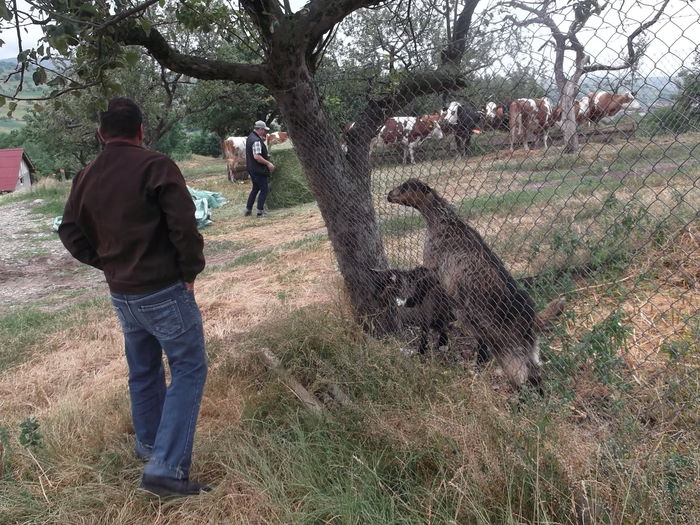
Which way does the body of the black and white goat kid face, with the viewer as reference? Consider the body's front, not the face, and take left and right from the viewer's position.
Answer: facing to the left of the viewer

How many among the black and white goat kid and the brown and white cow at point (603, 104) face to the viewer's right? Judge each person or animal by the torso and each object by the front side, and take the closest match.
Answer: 1

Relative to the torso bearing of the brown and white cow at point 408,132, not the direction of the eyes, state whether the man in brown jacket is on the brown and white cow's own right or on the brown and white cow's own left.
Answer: on the brown and white cow's own right

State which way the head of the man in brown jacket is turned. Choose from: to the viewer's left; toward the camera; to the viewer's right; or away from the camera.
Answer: away from the camera

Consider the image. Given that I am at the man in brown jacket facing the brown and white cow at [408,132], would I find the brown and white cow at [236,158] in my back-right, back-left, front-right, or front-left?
front-left

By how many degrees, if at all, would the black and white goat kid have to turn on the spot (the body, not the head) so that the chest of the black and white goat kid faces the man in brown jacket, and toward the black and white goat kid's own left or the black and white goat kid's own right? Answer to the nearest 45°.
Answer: approximately 45° to the black and white goat kid's own left

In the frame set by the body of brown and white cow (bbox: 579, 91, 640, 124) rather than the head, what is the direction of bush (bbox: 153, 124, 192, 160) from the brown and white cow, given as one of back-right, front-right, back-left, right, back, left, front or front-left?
back-left

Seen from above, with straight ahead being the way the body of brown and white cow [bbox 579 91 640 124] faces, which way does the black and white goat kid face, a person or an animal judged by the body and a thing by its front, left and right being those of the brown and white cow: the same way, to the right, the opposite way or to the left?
the opposite way

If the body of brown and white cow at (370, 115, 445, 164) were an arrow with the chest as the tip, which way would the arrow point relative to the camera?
to the viewer's right

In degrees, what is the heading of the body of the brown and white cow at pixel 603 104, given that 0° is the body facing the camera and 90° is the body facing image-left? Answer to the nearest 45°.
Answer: approximately 270°

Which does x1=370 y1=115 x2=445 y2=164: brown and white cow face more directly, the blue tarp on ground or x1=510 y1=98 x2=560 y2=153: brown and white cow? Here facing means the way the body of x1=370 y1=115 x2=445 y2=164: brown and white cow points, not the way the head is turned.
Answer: the brown and white cow

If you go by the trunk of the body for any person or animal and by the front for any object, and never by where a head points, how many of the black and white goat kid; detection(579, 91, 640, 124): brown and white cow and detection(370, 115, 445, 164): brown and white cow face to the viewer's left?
1

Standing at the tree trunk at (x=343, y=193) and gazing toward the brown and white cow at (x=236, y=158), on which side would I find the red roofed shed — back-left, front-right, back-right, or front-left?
front-left

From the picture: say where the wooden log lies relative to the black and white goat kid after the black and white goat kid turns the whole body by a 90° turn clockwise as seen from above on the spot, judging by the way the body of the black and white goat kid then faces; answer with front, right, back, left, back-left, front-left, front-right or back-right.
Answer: back-left

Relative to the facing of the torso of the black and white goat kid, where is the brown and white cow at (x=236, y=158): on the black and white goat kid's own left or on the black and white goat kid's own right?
on the black and white goat kid's own right
